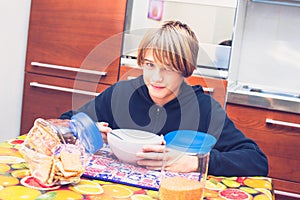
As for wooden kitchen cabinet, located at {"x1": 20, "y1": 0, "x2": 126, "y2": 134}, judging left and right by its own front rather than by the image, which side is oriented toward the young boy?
front

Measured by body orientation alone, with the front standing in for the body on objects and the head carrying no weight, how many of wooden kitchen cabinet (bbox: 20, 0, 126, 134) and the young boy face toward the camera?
2

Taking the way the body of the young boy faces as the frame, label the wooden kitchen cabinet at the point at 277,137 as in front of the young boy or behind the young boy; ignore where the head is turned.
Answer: behind

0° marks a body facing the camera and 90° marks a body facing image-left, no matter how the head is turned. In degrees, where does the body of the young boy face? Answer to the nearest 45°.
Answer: approximately 0°

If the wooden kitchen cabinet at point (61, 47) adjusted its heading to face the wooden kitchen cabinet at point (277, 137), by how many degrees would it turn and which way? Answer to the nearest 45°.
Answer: approximately 45° to its left

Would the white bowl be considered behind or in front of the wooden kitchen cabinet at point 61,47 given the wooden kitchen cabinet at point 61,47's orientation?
in front

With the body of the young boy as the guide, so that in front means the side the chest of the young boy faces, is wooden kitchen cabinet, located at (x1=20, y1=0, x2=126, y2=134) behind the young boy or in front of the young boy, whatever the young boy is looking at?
behind

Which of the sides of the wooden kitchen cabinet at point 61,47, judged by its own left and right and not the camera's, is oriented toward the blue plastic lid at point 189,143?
front

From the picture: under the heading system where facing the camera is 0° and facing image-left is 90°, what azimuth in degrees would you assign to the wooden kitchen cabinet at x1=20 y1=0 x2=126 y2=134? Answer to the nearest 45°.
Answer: approximately 0°
